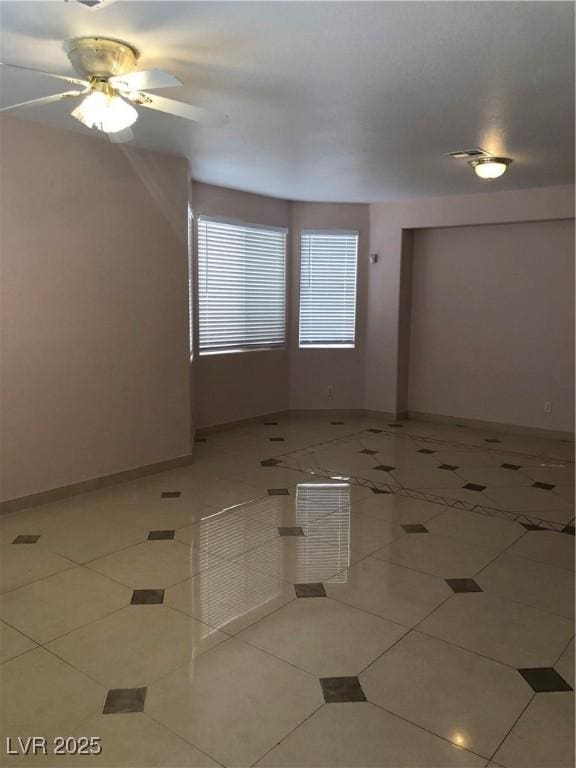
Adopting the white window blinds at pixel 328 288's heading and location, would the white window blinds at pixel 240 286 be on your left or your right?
on your right

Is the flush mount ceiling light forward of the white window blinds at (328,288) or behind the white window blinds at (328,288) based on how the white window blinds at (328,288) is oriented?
forward

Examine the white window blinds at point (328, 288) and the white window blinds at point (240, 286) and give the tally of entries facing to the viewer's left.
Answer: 0

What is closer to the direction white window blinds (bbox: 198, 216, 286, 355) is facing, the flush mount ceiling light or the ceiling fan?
the flush mount ceiling light

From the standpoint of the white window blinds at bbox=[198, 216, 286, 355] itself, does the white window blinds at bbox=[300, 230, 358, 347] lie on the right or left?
on its left

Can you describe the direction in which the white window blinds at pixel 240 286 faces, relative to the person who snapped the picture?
facing the viewer and to the right of the viewer

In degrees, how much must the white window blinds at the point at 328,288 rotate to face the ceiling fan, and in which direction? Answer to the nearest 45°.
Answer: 0° — it already faces it

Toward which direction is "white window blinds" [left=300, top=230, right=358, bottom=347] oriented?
toward the camera

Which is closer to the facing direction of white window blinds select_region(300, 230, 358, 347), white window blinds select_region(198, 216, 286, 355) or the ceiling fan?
the ceiling fan

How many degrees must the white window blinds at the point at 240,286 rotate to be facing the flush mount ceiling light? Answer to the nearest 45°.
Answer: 0° — it already faces it
